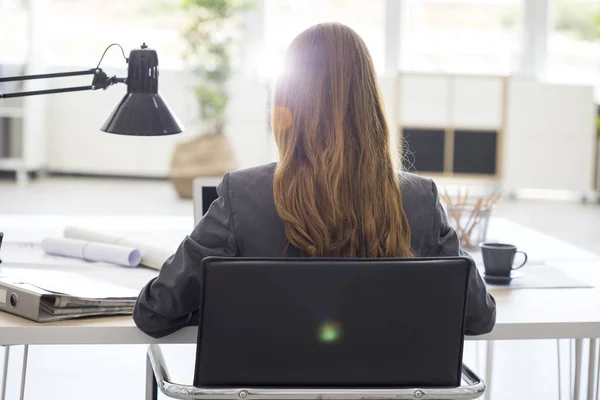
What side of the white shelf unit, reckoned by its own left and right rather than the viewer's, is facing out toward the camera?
front

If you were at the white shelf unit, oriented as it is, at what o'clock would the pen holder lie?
The pen holder is roughly at 12 o'clock from the white shelf unit.

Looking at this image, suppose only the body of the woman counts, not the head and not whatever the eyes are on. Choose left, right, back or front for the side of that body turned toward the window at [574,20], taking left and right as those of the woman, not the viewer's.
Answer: front

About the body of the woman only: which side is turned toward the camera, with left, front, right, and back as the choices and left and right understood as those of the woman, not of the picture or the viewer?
back

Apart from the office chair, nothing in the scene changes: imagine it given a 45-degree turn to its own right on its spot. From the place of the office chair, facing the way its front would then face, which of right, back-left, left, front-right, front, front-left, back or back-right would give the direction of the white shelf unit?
front-left

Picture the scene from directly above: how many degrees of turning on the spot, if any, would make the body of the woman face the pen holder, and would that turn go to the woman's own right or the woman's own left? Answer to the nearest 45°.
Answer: approximately 45° to the woman's own right

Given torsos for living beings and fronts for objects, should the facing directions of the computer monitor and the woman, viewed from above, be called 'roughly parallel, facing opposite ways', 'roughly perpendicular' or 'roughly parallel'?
roughly parallel, facing opposite ways

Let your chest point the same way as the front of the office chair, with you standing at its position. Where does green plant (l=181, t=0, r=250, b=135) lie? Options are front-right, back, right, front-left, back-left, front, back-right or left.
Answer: front

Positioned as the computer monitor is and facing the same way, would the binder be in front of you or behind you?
in front

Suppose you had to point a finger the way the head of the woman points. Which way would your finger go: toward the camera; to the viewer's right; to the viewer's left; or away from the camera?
away from the camera

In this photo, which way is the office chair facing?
away from the camera

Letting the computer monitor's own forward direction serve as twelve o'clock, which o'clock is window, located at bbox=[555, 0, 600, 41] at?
The window is roughly at 7 o'clock from the computer monitor.

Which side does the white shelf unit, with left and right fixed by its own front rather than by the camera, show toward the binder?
front

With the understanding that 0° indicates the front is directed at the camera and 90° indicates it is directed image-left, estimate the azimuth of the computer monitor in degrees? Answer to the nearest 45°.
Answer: approximately 0°

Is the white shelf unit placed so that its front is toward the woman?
yes

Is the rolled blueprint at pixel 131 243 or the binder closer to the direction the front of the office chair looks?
the rolled blueprint
